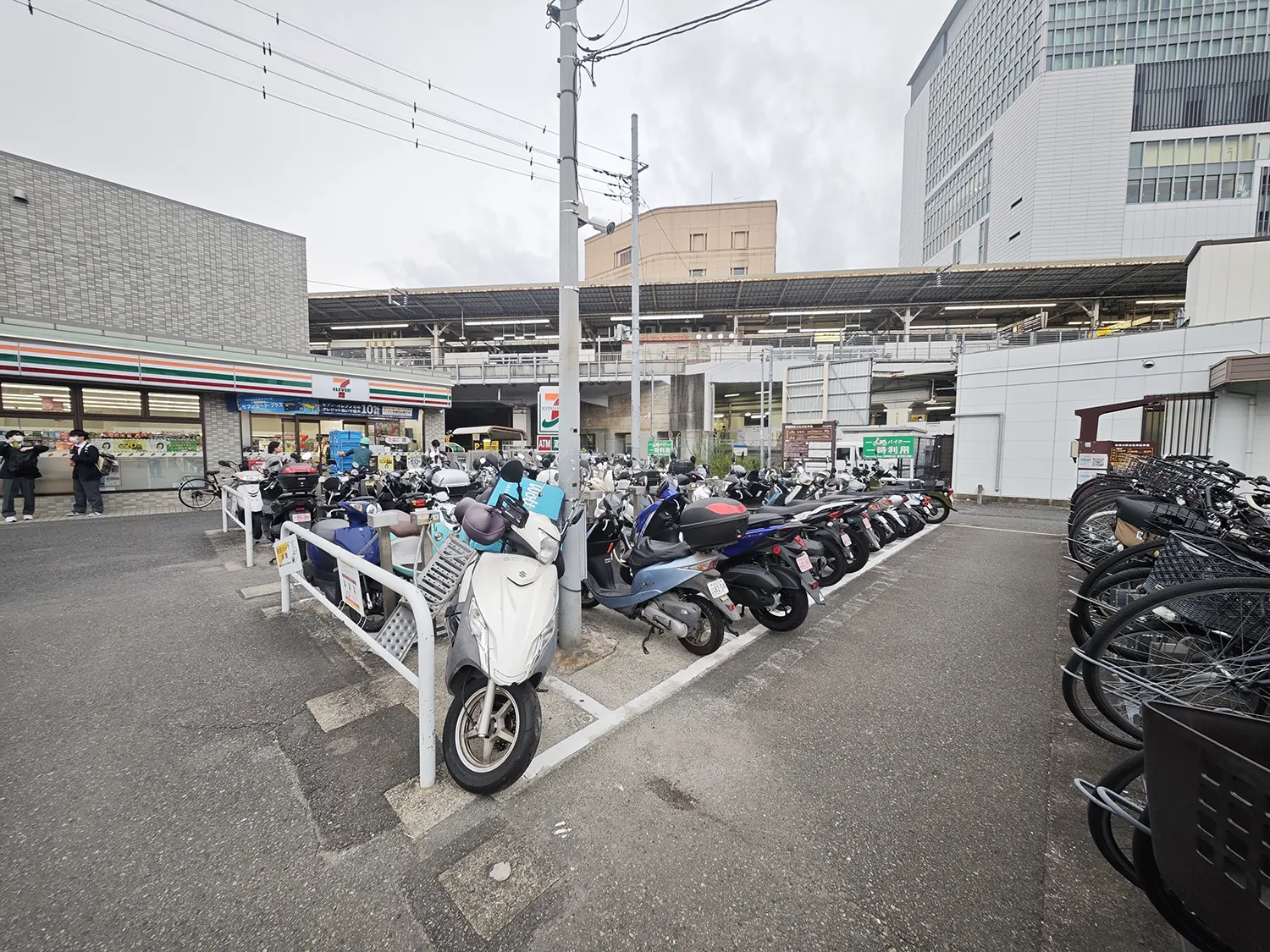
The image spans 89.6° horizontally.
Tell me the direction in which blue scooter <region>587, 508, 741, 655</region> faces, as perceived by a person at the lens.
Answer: facing away from the viewer and to the left of the viewer

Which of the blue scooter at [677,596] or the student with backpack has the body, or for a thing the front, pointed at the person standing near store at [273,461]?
the blue scooter

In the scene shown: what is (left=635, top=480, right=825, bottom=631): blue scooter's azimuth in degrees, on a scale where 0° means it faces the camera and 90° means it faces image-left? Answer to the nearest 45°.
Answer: approximately 135°

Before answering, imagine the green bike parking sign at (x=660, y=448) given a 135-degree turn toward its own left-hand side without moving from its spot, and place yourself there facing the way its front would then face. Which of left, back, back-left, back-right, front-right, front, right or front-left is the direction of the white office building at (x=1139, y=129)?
front

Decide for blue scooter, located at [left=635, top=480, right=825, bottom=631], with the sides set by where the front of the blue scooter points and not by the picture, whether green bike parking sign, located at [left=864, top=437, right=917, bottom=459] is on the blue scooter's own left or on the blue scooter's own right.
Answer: on the blue scooter's own right

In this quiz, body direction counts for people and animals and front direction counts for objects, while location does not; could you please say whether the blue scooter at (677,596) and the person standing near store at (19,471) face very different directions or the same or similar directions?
very different directions

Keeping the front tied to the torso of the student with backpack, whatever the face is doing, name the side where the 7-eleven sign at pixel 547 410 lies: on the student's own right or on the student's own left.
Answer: on the student's own left

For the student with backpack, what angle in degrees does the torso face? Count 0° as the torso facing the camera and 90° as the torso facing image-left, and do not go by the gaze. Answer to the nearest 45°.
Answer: approximately 45°
